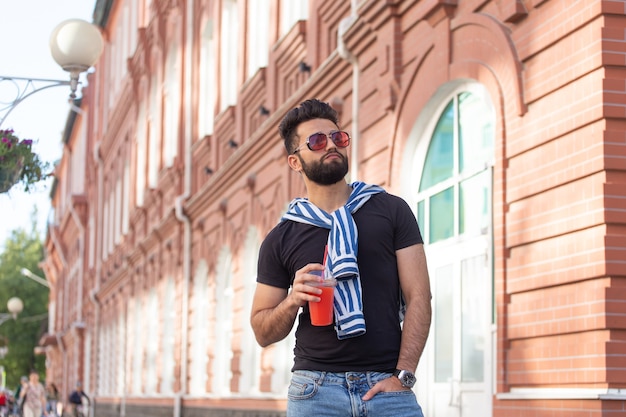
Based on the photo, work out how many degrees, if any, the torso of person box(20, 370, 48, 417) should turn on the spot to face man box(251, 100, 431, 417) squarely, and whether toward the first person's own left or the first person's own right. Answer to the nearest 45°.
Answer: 0° — they already face them

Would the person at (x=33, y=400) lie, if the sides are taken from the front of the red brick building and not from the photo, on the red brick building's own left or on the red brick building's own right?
on the red brick building's own right

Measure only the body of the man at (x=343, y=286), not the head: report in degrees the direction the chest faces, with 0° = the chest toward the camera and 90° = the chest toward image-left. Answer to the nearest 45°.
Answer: approximately 0°

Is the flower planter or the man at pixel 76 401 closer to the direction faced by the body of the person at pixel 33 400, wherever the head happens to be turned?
the flower planter

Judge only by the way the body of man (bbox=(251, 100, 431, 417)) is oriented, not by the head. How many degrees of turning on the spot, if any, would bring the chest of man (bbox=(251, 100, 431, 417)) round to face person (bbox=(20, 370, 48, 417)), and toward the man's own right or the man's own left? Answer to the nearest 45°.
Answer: approximately 180°

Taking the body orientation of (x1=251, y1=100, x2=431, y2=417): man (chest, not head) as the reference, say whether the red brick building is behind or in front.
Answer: behind
